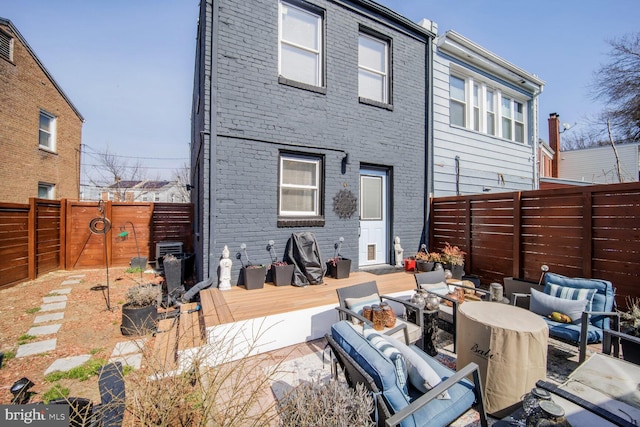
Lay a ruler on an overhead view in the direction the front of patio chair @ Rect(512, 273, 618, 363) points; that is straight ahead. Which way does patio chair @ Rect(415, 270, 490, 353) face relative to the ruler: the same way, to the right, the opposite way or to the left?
to the left

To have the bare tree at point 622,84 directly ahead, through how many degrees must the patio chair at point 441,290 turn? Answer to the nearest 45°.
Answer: approximately 90° to its left

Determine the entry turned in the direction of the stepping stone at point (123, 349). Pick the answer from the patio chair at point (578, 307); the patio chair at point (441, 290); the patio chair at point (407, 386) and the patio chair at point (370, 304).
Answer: the patio chair at point (578, 307)

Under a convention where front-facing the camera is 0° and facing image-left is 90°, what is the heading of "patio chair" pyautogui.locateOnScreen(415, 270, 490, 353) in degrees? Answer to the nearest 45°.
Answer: approximately 315°

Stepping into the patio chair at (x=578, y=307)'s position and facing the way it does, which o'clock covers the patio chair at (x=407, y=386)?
the patio chair at (x=407, y=386) is roughly at 11 o'clock from the patio chair at (x=578, y=307).

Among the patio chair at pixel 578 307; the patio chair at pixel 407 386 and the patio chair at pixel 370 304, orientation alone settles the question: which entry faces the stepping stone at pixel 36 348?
the patio chair at pixel 578 307

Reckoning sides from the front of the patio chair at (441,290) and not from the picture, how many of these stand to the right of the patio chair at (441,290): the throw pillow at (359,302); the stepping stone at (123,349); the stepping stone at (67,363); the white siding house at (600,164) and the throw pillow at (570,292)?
3

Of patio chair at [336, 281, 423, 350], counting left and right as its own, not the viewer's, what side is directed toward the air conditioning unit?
back

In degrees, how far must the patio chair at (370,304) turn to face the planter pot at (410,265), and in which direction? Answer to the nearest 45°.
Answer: approximately 135° to its left

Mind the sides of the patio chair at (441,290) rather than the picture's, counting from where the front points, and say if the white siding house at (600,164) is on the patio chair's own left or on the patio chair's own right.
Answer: on the patio chair's own left

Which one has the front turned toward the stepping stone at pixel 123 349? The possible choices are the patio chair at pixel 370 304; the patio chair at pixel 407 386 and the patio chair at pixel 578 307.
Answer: the patio chair at pixel 578 307

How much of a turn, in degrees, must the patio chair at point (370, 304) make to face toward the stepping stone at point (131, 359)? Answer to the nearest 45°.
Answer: approximately 135° to its right

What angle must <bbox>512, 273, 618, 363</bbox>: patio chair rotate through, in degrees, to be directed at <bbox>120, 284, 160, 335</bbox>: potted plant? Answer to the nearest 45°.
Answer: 0° — it already faces it

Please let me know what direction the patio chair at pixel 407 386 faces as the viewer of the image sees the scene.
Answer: facing away from the viewer and to the right of the viewer

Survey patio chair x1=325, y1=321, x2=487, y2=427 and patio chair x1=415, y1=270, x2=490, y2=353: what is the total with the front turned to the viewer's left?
0
